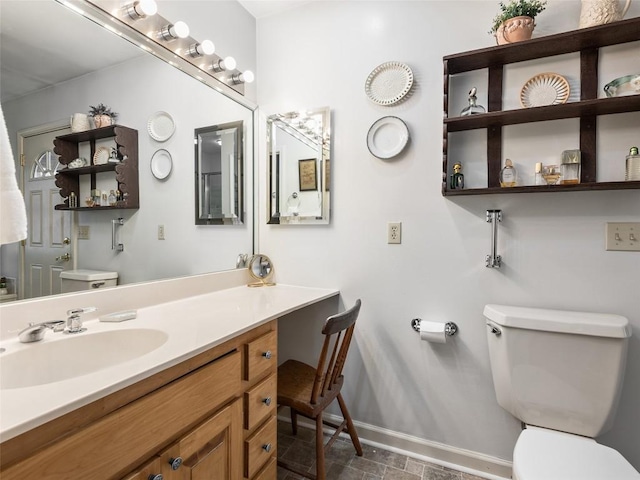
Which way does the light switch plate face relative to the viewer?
toward the camera

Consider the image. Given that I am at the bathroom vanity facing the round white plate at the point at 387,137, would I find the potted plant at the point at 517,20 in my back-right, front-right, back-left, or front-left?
front-right

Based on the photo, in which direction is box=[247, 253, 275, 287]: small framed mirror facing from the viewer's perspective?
toward the camera

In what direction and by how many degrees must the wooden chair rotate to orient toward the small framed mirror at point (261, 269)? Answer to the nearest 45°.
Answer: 0° — it already faces it

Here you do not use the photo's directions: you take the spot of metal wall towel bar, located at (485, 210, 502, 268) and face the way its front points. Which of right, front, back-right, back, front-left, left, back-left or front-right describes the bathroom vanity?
front-right

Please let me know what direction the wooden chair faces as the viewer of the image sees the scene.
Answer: facing away from the viewer and to the left of the viewer

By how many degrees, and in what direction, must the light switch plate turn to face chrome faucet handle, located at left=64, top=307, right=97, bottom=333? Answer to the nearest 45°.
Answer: approximately 45° to its right

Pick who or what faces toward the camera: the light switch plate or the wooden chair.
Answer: the light switch plate

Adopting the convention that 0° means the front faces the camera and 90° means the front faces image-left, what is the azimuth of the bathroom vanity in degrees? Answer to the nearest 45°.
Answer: approximately 315°

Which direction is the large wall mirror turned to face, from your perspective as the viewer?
facing the viewer and to the right of the viewer

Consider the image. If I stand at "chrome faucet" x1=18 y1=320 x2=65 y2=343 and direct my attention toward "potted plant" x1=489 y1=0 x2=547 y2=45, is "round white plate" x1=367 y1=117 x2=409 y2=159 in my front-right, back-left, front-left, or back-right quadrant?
front-left

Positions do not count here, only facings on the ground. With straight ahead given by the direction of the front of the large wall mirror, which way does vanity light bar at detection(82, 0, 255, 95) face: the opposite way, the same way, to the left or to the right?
the same way

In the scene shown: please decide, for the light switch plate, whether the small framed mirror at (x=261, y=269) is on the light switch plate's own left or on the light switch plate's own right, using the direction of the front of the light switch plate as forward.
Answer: on the light switch plate's own right
